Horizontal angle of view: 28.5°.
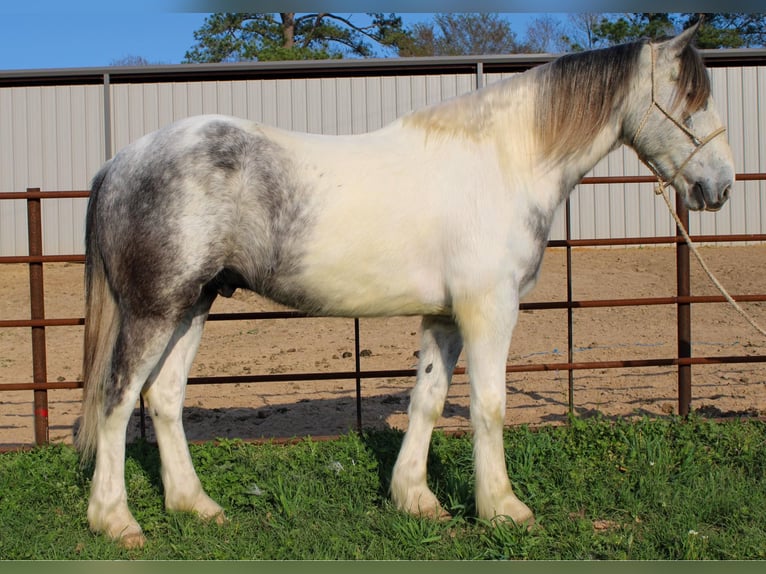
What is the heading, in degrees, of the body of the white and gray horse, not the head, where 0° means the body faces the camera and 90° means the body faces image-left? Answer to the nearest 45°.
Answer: approximately 270°

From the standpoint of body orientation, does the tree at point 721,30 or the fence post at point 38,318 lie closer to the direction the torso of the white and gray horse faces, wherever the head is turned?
the tree

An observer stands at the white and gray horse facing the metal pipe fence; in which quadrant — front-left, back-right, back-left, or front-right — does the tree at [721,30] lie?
front-right

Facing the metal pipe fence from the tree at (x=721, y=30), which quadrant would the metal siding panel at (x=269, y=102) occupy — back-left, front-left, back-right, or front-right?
front-right

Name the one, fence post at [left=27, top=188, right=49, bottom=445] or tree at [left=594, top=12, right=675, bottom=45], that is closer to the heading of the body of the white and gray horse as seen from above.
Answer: the tree

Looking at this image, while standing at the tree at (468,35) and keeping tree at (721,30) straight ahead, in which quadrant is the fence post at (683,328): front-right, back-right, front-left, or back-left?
front-right

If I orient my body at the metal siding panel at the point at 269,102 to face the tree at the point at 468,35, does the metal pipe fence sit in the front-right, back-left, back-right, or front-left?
back-right
